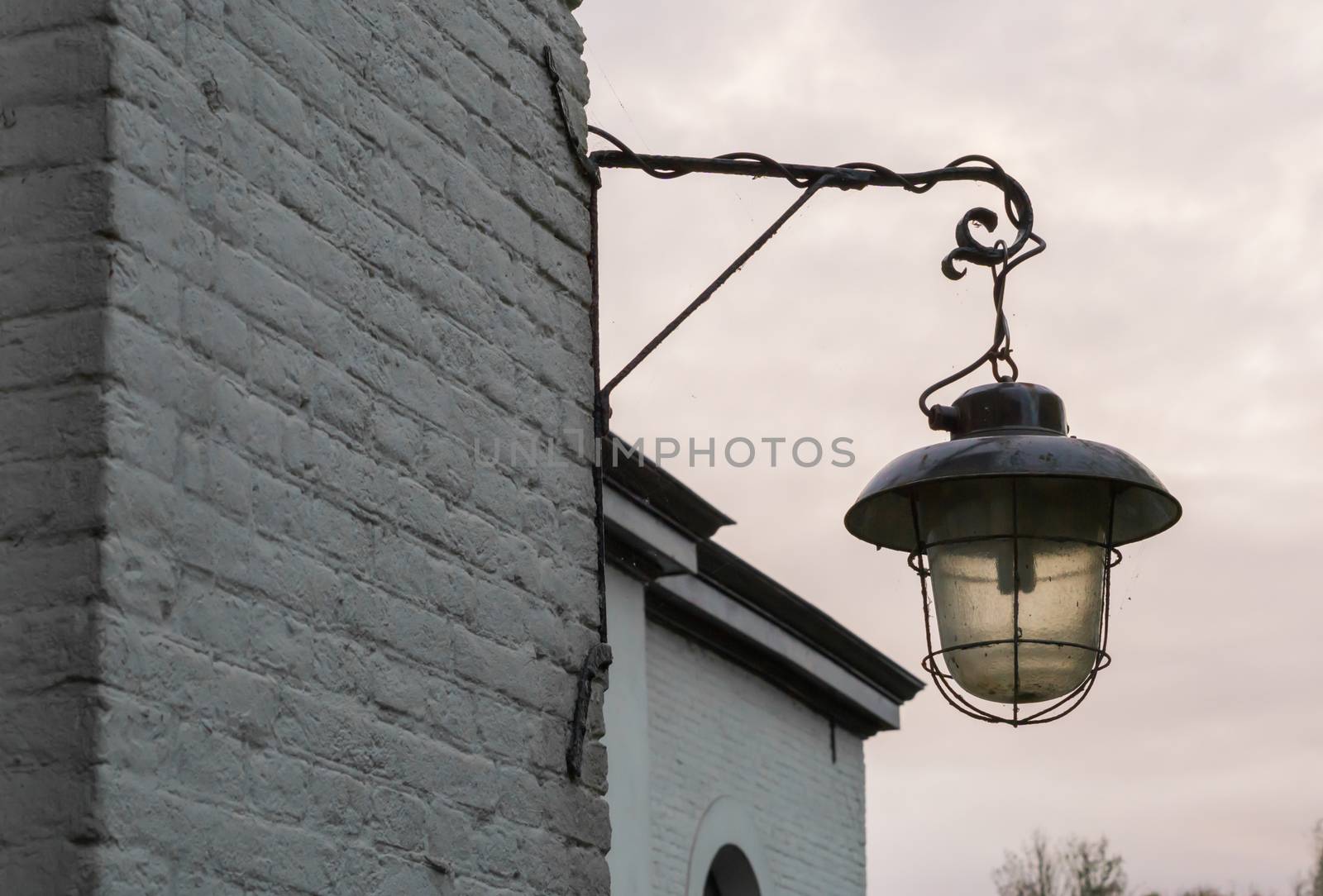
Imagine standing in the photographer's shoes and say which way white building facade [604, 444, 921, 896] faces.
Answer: facing the viewer and to the right of the viewer

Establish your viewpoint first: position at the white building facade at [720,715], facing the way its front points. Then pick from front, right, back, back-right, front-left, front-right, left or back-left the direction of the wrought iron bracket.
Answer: front-right

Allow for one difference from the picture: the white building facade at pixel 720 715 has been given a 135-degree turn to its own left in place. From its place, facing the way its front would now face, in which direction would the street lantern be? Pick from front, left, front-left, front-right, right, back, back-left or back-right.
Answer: back
